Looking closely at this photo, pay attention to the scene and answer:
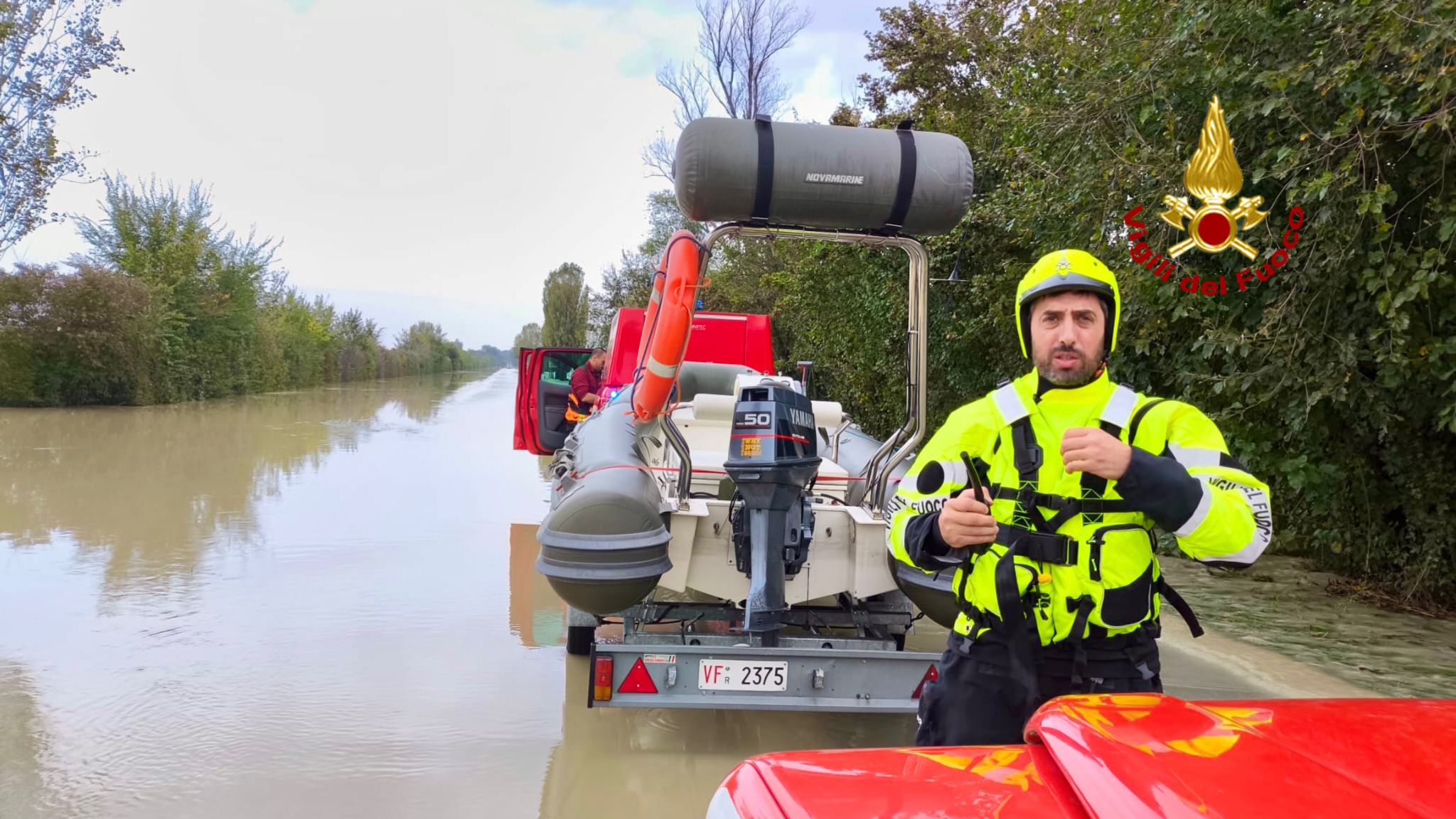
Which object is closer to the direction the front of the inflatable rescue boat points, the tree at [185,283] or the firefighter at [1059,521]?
the tree

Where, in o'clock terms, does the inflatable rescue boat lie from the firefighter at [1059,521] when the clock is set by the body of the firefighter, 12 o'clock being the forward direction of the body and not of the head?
The inflatable rescue boat is roughly at 5 o'clock from the firefighter.

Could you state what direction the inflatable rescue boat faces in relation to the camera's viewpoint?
facing away from the viewer

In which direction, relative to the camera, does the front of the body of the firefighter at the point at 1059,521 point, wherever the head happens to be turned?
toward the camera

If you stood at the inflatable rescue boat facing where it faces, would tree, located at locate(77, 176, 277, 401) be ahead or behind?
ahead

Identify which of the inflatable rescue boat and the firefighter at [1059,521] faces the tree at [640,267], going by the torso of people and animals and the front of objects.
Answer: the inflatable rescue boat

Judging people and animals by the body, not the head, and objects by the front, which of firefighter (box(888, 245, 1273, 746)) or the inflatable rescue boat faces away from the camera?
the inflatable rescue boat

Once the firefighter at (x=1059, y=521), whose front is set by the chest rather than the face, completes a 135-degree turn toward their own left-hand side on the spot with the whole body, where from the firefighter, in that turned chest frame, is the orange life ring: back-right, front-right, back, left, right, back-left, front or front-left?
left

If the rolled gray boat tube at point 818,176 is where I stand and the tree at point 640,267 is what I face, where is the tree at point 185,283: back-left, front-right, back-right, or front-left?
front-left

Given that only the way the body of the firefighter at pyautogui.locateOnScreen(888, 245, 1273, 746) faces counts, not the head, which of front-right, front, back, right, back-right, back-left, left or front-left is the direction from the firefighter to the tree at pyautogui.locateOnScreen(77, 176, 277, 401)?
back-right

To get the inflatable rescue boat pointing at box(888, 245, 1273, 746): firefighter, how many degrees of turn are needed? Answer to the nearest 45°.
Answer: approximately 180°

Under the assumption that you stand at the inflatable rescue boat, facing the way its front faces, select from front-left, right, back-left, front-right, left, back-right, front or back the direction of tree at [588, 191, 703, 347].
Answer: front

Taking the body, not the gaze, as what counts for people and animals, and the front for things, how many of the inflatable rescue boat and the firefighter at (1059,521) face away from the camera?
1

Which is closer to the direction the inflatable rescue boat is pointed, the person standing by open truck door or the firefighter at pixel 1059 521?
the person standing by open truck door

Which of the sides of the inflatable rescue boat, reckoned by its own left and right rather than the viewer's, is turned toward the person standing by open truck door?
front

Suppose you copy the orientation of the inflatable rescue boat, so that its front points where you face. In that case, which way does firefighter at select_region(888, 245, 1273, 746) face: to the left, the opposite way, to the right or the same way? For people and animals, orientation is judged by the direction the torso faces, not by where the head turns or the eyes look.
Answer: the opposite way
